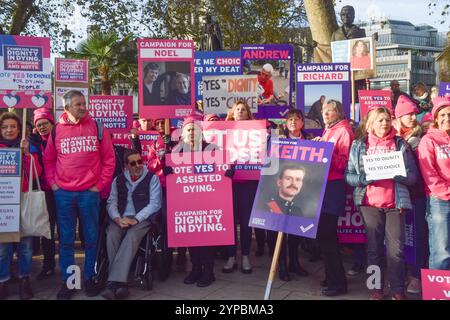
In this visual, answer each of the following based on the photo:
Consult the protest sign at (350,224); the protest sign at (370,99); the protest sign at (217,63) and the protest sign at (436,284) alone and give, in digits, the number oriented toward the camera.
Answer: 4

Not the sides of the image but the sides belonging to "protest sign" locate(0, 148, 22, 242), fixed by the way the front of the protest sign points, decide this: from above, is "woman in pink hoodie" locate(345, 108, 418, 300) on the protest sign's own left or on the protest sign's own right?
on the protest sign's own left

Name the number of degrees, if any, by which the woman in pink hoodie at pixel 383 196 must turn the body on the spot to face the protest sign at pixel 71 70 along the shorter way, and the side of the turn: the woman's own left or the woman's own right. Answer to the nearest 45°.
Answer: approximately 90° to the woman's own right

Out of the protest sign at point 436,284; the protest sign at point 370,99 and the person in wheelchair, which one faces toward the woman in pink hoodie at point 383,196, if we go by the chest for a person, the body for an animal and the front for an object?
the protest sign at point 370,99

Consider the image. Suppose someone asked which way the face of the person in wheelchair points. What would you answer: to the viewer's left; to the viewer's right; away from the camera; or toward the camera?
toward the camera

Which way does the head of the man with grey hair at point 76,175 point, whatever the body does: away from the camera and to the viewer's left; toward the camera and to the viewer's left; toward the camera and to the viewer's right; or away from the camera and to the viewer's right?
toward the camera and to the viewer's right

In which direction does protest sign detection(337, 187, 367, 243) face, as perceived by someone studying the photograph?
facing the viewer

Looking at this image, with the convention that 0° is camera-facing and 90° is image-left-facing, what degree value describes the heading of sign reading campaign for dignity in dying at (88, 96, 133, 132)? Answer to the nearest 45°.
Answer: approximately 0°

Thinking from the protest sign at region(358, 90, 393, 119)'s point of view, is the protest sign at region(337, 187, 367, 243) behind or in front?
in front

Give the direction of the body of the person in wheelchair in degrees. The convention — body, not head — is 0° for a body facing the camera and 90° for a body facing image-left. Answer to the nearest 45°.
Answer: approximately 45°

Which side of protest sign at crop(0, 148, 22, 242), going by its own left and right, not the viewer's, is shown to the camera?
front

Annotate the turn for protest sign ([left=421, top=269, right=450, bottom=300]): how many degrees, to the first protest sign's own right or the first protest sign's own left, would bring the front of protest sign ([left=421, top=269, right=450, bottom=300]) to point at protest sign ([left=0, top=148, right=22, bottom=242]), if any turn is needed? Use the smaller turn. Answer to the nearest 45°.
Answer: approximately 90° to the first protest sign's own right

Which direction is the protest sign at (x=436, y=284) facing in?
toward the camera

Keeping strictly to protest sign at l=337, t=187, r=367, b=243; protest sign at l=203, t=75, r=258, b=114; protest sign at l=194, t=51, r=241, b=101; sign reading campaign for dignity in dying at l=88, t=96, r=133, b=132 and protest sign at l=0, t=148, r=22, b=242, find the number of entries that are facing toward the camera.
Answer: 5

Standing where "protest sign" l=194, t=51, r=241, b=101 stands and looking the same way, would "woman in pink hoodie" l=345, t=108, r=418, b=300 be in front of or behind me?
in front

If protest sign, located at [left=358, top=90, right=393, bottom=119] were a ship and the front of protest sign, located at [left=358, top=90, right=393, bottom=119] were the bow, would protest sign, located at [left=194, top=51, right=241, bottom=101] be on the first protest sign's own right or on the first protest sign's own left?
on the first protest sign's own right

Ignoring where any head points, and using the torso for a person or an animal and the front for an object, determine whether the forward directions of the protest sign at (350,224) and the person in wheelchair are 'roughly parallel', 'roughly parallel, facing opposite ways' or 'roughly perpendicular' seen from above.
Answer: roughly parallel

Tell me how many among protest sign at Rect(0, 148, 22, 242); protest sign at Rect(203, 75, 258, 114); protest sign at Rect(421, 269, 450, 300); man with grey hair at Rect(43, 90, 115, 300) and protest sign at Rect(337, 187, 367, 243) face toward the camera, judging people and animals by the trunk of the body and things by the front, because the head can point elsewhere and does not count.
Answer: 5
